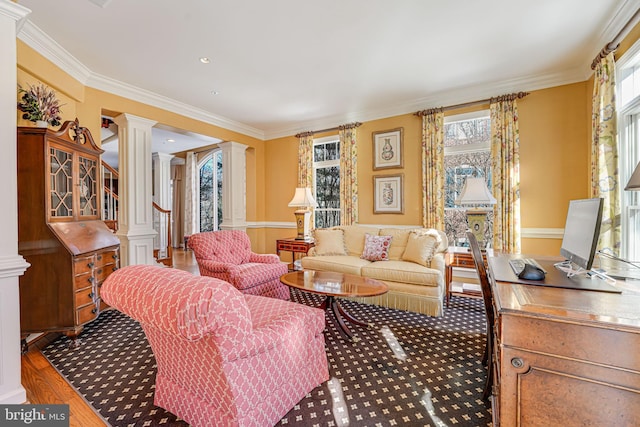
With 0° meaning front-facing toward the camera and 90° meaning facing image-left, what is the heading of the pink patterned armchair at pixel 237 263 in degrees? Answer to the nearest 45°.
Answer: approximately 315°

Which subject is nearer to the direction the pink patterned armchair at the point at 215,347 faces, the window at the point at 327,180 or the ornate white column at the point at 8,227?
the window

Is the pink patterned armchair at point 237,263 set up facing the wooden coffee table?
yes

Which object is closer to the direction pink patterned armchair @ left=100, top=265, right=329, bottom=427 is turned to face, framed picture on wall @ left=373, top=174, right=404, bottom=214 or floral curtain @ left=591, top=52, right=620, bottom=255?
the framed picture on wall

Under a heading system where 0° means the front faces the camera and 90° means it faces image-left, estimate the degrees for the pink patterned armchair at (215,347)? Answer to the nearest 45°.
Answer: approximately 225°

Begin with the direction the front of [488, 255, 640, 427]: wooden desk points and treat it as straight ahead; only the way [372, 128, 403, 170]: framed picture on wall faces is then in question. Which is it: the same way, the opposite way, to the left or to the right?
to the left

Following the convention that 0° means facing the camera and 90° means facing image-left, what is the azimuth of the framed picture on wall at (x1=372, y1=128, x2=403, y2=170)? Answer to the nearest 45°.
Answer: approximately 45°

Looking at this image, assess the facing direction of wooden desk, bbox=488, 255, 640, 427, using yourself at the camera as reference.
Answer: facing to the left of the viewer

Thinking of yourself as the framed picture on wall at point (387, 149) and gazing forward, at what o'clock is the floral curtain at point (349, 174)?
The floral curtain is roughly at 2 o'clock from the framed picture on wall.
